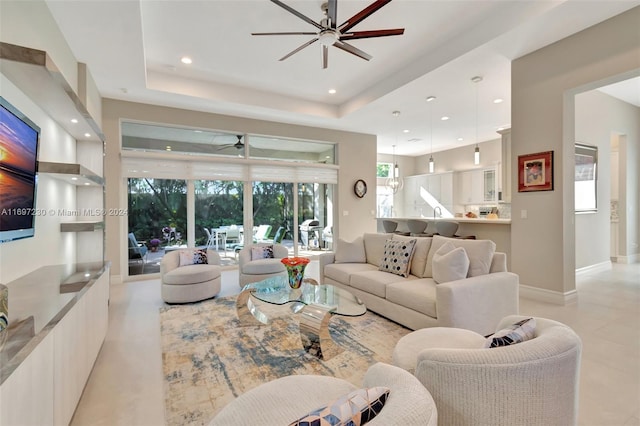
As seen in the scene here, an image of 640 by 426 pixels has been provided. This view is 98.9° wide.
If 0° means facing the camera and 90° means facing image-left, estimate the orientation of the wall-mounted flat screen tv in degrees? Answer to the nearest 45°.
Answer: approximately 315°

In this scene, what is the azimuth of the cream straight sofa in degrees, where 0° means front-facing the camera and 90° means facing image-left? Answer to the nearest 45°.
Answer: approximately 45°

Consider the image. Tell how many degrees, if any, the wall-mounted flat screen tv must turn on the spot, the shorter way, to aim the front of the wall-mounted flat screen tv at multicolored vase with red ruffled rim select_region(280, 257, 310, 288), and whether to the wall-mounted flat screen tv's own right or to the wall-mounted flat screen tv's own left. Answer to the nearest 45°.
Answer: approximately 45° to the wall-mounted flat screen tv's own left

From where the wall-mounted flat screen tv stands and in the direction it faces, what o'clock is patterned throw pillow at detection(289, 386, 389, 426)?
The patterned throw pillow is roughly at 1 o'clock from the wall-mounted flat screen tv.

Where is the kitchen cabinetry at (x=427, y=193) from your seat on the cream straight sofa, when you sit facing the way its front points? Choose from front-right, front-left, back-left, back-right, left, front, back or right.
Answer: back-right

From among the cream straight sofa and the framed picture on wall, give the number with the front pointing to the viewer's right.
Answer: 0

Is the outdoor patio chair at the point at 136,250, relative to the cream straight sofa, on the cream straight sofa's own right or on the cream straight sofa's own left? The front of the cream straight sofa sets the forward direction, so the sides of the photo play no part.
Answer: on the cream straight sofa's own right

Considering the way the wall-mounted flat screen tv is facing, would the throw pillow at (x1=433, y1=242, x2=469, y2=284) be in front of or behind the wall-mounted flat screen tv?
in front

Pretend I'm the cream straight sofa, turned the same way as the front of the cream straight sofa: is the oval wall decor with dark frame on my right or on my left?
on my right

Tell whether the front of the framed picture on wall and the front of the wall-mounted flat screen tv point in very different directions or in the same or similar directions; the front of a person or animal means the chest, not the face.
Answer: very different directions

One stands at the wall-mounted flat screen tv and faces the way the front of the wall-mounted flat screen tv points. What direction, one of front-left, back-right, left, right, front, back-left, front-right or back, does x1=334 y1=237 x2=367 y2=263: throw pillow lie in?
front-left

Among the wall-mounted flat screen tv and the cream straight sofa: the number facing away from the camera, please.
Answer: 0

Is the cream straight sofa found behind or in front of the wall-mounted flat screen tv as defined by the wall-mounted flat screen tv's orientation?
in front
